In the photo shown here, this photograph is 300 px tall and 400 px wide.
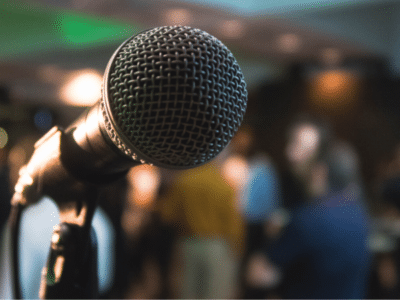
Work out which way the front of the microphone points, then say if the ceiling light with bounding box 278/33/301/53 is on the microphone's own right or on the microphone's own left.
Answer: on the microphone's own left

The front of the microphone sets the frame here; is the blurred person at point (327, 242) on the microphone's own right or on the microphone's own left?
on the microphone's own left
